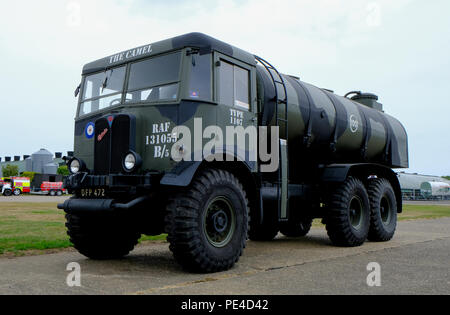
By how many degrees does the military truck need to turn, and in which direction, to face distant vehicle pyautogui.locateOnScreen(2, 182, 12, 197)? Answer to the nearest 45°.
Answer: approximately 90° to its right

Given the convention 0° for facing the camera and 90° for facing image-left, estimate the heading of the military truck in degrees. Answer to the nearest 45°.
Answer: approximately 45°

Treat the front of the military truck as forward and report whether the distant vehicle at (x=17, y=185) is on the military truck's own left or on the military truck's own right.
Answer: on the military truck's own right

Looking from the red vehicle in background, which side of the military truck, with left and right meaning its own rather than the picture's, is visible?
right
